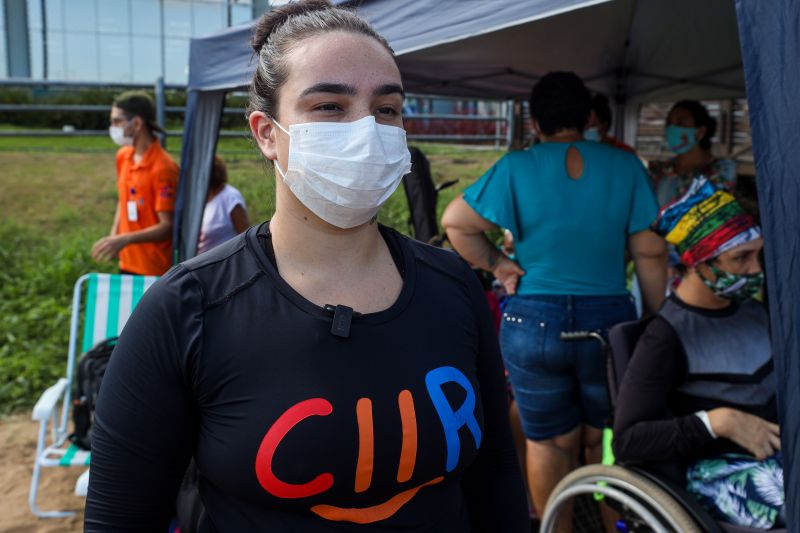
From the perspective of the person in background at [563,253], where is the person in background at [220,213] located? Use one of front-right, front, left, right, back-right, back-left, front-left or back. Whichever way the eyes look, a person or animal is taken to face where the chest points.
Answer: front-left

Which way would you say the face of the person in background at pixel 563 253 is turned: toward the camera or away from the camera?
away from the camera

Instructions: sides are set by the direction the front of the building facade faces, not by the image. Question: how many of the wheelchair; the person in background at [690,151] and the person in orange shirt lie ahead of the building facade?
3

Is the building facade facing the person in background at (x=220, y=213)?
yes

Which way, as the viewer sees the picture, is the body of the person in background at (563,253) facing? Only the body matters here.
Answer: away from the camera

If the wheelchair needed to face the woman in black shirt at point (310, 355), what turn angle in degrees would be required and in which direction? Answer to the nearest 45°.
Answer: approximately 45° to its right
